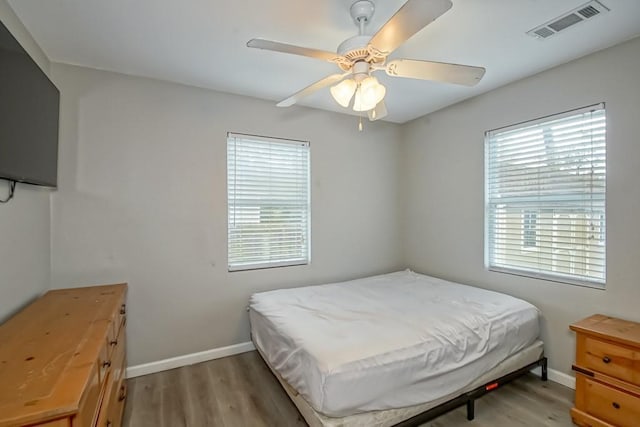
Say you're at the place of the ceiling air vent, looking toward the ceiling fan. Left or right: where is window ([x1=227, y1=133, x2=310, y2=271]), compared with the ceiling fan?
right

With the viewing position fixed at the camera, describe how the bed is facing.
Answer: facing the viewer and to the left of the viewer
